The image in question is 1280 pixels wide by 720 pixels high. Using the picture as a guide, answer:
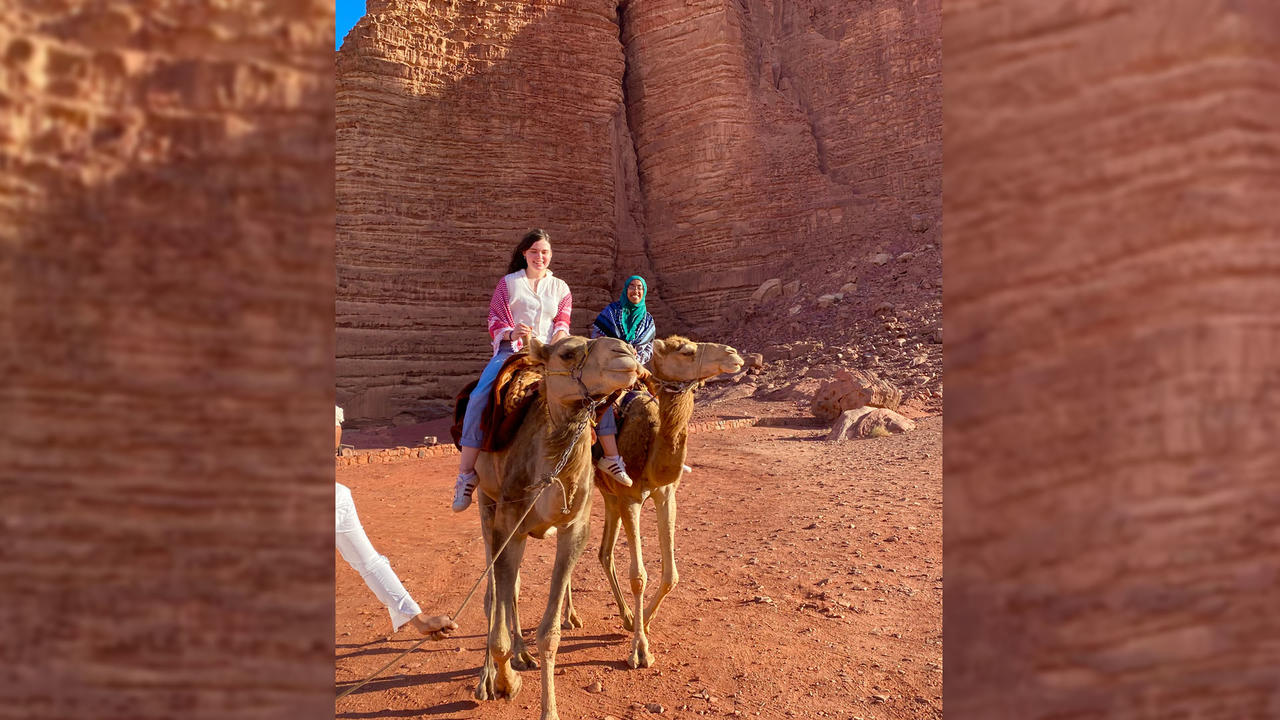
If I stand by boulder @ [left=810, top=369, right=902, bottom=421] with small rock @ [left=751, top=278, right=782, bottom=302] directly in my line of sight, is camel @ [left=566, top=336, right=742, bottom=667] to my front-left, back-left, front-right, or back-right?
back-left

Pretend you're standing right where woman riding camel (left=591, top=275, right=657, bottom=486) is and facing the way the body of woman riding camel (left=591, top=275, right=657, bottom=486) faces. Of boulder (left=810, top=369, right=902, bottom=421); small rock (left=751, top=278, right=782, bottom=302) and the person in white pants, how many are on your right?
1

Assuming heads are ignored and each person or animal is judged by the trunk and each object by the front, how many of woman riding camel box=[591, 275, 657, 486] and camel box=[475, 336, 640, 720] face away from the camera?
0

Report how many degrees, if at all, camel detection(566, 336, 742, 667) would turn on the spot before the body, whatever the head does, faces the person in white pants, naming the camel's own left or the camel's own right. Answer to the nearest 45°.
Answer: approximately 90° to the camel's own right

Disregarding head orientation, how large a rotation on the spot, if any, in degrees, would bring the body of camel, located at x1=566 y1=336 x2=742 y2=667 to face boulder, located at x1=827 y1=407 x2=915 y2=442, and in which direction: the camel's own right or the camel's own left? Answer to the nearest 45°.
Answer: approximately 90° to the camel's own left

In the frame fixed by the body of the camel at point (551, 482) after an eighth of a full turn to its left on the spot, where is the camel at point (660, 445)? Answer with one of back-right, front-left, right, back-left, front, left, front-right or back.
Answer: front-left

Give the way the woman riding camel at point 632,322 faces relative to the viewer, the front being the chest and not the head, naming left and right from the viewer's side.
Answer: facing the viewer and to the right of the viewer

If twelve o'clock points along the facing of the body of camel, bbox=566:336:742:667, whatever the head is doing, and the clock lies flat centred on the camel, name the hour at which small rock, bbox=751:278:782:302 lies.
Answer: The small rock is roughly at 8 o'clock from the camel.

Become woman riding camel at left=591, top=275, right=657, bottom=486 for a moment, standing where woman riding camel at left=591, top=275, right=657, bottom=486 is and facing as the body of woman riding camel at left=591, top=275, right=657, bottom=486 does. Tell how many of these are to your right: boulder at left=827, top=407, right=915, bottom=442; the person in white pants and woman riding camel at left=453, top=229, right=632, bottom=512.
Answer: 2
